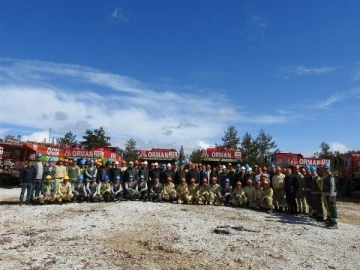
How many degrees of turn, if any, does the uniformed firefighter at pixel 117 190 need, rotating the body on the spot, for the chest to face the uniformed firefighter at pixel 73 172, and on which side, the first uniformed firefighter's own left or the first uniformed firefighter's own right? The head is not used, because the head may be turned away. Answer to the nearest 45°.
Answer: approximately 90° to the first uniformed firefighter's own right

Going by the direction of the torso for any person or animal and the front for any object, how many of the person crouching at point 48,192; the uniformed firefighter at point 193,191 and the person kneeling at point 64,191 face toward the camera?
3

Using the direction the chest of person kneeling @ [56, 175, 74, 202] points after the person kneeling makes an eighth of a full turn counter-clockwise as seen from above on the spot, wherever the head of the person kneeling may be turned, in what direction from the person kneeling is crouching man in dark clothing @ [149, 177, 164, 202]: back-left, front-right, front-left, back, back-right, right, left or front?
front-left

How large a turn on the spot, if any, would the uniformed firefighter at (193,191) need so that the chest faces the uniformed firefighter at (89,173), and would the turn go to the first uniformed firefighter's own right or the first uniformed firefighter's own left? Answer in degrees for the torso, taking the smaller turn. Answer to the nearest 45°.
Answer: approximately 90° to the first uniformed firefighter's own right

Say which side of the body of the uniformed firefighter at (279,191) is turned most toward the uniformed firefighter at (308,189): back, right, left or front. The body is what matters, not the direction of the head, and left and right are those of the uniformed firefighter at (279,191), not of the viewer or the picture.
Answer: left

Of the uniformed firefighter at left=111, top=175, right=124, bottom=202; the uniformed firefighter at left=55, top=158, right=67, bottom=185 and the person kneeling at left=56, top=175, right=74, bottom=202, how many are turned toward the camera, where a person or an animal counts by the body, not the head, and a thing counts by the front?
3

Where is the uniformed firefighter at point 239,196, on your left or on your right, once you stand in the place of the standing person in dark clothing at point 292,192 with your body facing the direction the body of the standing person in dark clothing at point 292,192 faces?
on your right
